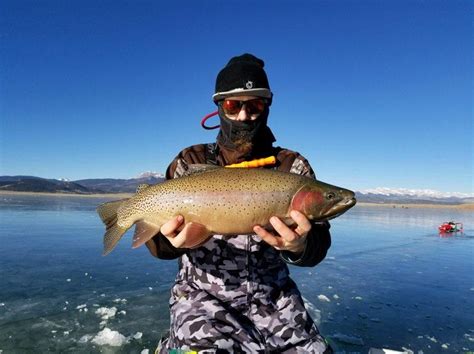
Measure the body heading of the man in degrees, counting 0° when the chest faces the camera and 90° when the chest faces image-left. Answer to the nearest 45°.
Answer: approximately 0°
